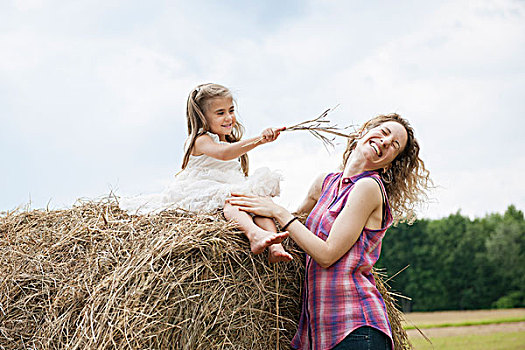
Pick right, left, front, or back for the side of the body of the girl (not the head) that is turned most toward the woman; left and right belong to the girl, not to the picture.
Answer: front

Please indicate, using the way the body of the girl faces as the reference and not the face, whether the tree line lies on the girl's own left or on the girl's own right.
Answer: on the girl's own left

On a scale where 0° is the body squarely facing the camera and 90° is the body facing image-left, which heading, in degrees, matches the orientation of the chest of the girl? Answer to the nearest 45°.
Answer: approximately 315°

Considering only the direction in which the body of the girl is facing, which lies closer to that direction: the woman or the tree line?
the woman

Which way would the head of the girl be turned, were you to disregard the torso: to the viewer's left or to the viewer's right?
to the viewer's right

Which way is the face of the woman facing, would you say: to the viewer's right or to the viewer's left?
to the viewer's left
